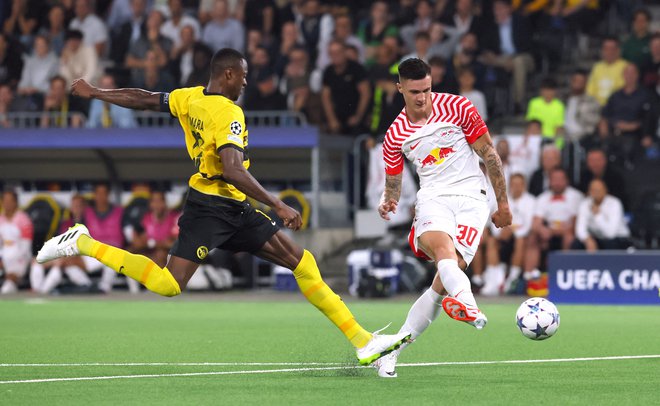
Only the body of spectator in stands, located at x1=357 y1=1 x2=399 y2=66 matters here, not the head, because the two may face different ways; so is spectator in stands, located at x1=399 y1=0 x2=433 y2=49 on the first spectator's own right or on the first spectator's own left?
on the first spectator's own left

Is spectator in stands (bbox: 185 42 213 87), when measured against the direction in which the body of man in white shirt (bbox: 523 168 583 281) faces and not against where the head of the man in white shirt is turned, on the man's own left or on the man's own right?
on the man's own right

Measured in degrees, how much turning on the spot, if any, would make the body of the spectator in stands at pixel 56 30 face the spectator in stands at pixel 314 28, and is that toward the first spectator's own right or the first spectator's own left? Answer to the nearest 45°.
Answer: approximately 45° to the first spectator's own left

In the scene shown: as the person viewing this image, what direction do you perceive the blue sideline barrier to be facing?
facing the viewer

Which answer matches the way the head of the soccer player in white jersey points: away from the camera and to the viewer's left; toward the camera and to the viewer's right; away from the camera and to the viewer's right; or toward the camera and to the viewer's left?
toward the camera and to the viewer's right

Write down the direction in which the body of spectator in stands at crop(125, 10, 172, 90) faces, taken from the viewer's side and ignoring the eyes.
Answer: toward the camera

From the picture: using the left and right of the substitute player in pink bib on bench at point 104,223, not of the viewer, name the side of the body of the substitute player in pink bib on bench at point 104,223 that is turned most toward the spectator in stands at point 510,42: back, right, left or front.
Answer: left

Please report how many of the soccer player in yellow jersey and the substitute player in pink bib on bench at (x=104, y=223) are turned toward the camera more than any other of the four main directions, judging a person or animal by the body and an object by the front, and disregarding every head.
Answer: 1

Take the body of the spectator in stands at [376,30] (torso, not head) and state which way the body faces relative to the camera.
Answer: toward the camera

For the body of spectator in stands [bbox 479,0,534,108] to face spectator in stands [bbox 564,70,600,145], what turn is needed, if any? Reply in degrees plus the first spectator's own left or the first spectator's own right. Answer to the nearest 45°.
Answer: approximately 45° to the first spectator's own left

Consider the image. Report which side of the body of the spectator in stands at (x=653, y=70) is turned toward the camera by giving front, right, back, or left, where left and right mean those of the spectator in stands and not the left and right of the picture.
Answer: front

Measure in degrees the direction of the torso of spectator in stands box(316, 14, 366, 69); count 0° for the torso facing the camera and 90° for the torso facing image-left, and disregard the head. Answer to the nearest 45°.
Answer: approximately 0°
